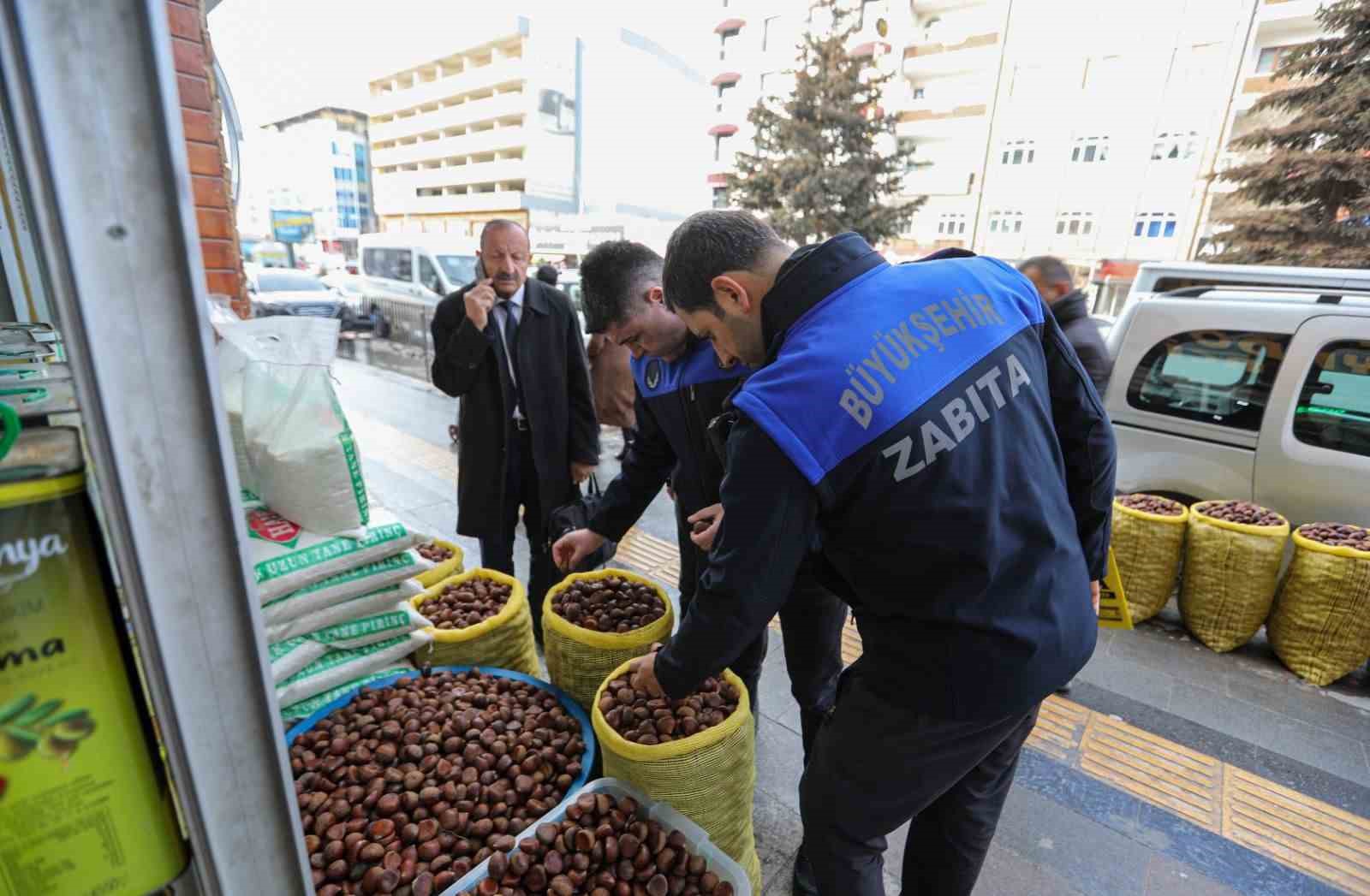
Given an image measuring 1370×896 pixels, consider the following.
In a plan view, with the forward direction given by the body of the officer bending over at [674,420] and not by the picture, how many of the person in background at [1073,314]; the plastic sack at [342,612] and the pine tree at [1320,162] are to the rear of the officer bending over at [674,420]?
2

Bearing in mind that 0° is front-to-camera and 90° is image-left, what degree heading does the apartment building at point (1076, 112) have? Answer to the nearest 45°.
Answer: approximately 0°

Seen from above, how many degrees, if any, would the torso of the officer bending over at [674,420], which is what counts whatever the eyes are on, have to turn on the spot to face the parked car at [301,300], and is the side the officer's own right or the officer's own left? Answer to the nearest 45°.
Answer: approximately 90° to the officer's own right

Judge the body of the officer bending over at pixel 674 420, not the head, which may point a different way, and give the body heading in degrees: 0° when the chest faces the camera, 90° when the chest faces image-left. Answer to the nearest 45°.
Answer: approximately 45°

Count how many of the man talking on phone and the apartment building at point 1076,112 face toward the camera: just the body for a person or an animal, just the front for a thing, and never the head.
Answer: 2

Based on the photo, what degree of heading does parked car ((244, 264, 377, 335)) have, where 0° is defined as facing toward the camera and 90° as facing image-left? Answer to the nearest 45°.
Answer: approximately 315°

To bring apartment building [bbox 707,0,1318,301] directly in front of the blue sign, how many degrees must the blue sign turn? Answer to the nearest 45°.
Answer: approximately 45° to its left

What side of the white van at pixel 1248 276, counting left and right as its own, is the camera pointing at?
right

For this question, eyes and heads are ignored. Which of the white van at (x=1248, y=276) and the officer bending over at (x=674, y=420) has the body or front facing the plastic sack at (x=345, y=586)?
the officer bending over

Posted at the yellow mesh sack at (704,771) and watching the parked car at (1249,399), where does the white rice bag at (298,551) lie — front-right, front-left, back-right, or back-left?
back-left

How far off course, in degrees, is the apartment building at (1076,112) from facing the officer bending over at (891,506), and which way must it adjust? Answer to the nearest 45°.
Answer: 0° — it already faces them
